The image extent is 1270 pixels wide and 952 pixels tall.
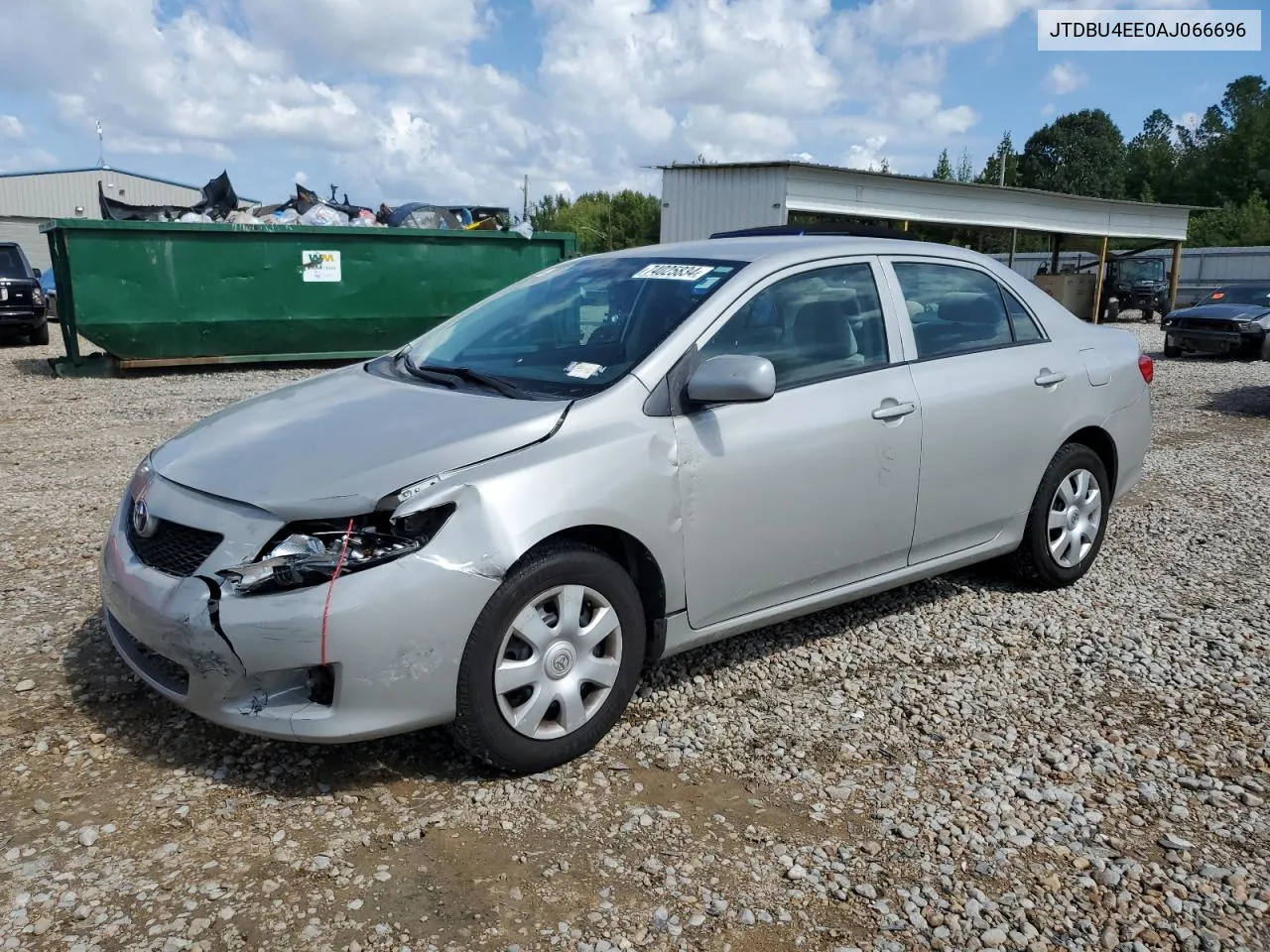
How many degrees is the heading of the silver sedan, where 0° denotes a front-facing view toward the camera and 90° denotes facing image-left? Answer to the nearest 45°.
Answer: approximately 45°

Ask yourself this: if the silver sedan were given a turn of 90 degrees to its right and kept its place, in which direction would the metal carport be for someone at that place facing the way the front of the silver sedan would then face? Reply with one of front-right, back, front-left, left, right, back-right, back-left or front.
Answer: front-right

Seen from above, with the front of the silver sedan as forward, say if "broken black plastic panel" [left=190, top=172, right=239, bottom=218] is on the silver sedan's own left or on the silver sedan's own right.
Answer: on the silver sedan's own right

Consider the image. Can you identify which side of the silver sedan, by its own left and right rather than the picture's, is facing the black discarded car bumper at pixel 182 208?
right
